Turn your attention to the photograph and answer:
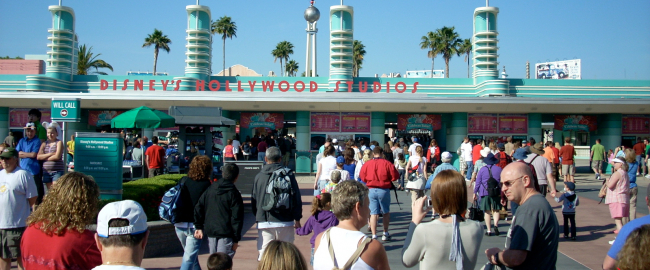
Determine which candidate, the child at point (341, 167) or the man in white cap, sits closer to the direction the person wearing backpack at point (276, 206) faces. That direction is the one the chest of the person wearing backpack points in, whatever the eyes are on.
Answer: the child

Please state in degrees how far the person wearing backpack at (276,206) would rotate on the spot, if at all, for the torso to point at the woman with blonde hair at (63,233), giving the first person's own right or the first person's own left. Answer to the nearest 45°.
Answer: approximately 135° to the first person's own left

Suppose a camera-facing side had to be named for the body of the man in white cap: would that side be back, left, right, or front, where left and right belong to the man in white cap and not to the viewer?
back

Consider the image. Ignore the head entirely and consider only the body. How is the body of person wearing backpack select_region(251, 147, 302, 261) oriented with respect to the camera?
away from the camera

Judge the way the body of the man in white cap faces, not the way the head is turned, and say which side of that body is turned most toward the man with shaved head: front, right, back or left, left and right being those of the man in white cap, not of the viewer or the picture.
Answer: right

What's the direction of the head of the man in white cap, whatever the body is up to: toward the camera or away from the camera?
away from the camera

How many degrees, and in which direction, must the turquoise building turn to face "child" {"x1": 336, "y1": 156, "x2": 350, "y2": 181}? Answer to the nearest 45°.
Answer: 0° — it already faces them

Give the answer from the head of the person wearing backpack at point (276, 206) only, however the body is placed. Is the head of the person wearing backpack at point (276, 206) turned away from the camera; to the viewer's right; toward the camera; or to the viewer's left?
away from the camera

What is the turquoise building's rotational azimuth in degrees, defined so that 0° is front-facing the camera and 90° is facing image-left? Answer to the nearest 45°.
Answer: approximately 0°

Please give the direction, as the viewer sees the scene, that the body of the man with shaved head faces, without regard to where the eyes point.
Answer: to the viewer's left

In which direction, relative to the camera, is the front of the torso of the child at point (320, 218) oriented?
away from the camera
